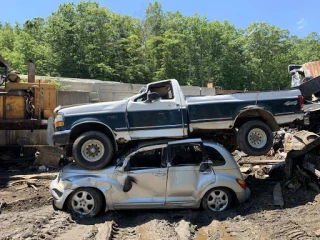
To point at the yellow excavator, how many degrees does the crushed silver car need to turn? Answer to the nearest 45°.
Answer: approximately 45° to its right

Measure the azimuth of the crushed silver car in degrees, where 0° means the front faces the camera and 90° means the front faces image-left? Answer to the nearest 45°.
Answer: approximately 90°
